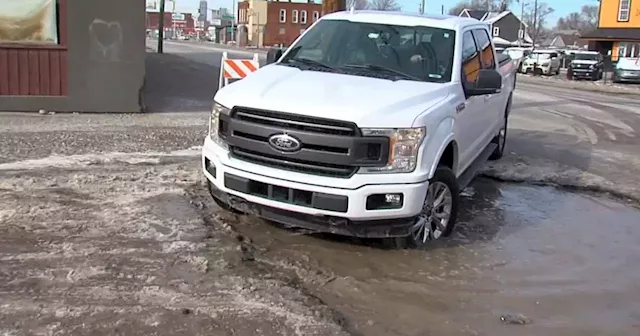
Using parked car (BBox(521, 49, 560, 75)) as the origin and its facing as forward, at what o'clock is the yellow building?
The yellow building is roughly at 6 o'clock from the parked car.

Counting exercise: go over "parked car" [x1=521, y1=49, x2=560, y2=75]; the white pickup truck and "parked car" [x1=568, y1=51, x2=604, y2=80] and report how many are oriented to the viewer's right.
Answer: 0

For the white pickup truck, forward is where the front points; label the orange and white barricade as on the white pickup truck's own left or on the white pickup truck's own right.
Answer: on the white pickup truck's own right

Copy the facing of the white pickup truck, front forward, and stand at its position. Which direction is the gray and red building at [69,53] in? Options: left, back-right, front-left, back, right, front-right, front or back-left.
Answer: right

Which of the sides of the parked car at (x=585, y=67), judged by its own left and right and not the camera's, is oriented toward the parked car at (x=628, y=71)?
left

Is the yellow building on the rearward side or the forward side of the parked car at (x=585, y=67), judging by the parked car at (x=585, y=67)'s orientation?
on the rearward side

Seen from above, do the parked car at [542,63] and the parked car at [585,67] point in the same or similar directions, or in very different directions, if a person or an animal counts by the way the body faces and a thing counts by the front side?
same or similar directions

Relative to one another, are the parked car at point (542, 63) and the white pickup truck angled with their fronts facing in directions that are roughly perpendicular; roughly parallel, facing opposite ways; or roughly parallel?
roughly parallel

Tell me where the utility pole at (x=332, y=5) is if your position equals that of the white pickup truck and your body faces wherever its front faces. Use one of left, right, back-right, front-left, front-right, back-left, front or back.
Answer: back-right

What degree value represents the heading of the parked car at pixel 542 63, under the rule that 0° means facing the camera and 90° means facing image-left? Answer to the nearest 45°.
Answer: approximately 45°

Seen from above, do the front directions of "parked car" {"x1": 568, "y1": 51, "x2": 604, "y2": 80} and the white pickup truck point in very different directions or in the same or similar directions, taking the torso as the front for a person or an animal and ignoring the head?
same or similar directions

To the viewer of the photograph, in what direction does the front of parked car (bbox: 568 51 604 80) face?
facing the viewer and to the left of the viewer
